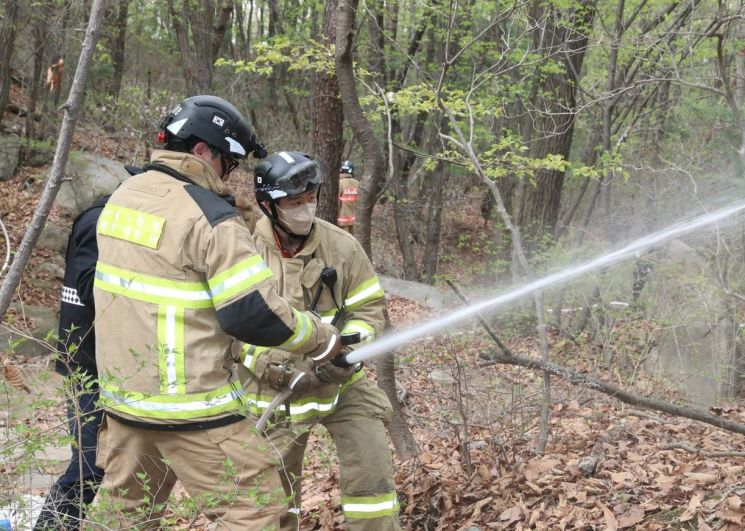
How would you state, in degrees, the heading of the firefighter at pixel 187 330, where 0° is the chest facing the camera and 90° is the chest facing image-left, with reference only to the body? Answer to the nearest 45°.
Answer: approximately 225°

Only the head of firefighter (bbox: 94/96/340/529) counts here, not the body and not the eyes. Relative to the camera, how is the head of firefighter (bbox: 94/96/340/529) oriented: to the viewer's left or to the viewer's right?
to the viewer's right

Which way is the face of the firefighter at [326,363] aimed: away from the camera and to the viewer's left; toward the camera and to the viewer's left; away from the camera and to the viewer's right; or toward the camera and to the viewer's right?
toward the camera and to the viewer's right

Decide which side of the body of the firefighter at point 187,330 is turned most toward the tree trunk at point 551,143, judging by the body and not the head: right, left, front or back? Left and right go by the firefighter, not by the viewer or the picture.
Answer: front

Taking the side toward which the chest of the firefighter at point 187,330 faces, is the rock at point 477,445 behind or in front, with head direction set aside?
in front

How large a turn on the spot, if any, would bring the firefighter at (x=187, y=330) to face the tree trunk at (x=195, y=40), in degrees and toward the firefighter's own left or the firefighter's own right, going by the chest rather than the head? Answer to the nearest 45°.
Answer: approximately 45° to the firefighter's own left

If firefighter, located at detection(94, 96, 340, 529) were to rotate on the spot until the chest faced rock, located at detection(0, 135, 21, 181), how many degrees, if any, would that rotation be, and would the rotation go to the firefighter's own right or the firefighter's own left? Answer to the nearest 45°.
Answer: approximately 45° to the firefighter's own left

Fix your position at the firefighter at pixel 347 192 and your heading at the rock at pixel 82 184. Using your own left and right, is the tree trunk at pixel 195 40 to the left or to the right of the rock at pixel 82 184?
right

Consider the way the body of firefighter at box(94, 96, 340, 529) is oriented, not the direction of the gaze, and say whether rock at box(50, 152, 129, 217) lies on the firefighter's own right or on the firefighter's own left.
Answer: on the firefighter's own left

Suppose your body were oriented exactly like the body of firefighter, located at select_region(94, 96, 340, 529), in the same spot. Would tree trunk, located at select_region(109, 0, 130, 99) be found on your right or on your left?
on your left

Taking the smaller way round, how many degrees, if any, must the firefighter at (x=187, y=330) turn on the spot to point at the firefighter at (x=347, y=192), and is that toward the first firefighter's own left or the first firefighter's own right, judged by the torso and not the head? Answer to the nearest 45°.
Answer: approximately 45° to the first firefighter's own left

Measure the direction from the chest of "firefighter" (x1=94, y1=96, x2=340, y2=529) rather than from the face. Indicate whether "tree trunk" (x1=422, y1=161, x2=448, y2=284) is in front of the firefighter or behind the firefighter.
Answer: in front
